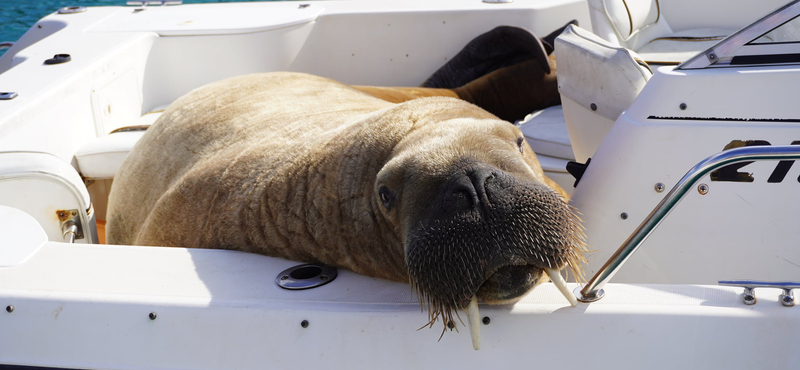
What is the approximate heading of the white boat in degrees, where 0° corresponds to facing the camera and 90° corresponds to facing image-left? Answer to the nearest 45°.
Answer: approximately 270°

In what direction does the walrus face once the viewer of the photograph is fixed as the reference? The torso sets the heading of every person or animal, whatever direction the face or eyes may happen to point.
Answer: facing the viewer and to the right of the viewer
